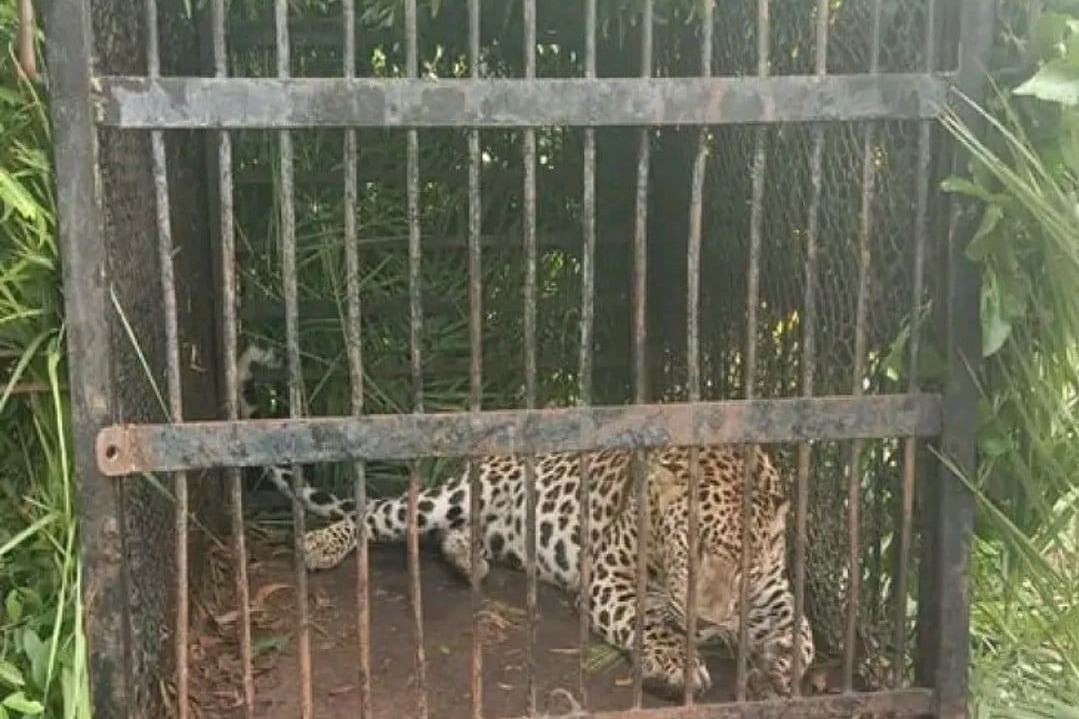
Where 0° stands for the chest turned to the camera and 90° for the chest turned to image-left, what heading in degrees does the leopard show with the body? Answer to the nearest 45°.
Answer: approximately 315°
